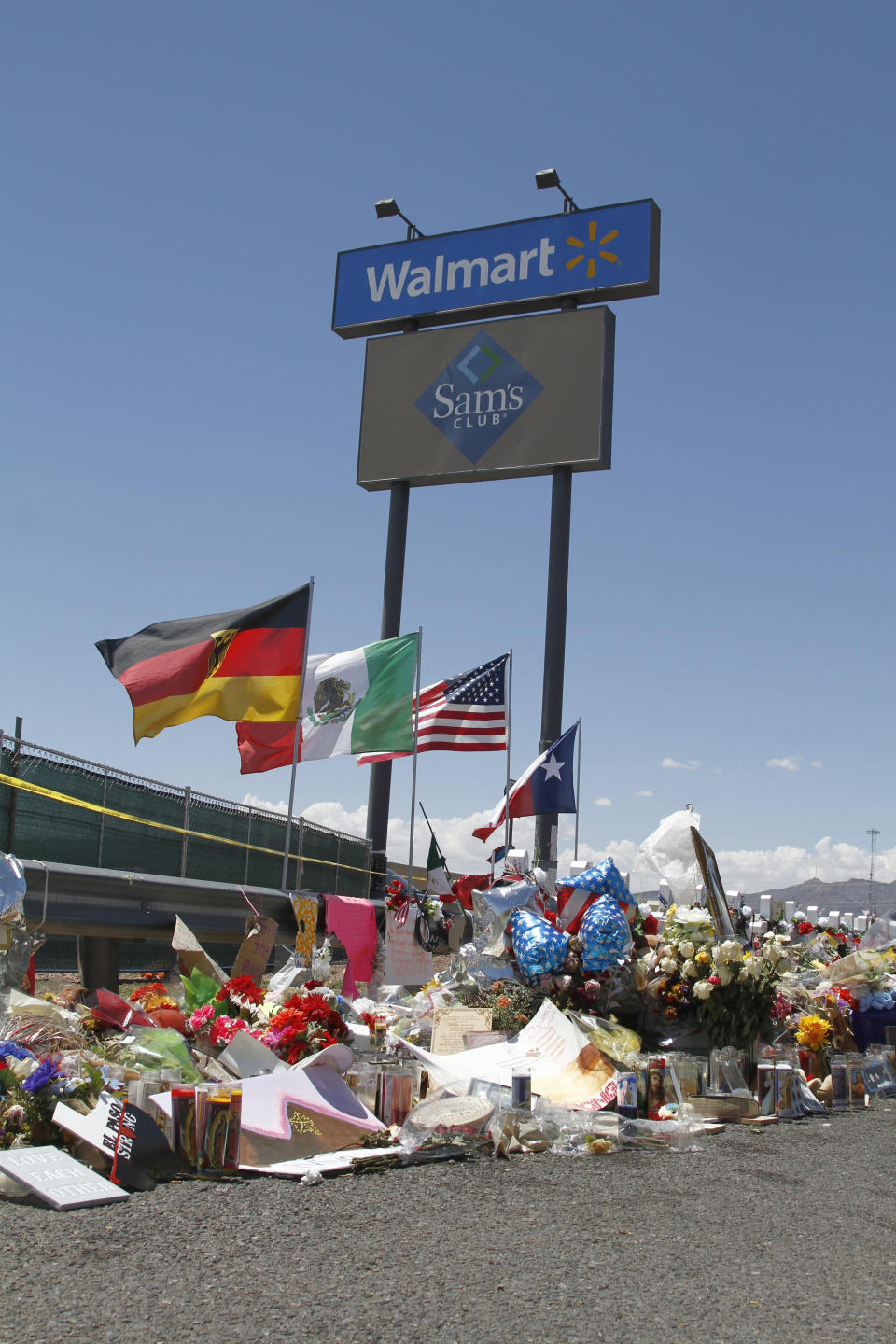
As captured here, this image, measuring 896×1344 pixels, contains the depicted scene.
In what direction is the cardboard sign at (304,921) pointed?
toward the camera

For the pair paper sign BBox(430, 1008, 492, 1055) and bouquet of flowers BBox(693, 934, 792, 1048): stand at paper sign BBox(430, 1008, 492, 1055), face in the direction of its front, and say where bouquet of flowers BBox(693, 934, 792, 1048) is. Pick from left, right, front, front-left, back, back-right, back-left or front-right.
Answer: left

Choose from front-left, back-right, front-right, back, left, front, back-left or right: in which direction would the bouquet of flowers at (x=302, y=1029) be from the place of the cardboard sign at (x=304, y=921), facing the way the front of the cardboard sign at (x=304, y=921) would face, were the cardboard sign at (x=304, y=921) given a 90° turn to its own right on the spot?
left

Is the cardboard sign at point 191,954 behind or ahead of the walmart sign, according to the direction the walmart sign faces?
ahead

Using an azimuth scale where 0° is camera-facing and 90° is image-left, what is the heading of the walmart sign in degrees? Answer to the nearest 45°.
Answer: approximately 45°

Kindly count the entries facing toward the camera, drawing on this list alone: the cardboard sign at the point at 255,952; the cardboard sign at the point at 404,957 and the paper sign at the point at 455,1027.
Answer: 3

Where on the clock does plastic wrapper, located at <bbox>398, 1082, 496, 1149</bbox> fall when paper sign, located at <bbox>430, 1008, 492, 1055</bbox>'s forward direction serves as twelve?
The plastic wrapper is roughly at 12 o'clock from the paper sign.

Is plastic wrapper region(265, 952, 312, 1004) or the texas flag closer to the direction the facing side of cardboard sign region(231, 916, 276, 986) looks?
the plastic wrapper

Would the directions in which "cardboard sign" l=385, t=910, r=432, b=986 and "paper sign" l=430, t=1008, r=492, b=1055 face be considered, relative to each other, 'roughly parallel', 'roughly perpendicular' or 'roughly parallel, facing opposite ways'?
roughly parallel

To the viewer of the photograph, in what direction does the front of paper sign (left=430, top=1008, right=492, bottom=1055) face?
facing the viewer

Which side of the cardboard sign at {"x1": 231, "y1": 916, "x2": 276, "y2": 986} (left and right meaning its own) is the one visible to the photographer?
front

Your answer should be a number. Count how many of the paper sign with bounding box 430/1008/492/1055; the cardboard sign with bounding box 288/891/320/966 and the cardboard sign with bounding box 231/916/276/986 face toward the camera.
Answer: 3

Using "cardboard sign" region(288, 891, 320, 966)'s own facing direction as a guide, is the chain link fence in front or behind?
behind

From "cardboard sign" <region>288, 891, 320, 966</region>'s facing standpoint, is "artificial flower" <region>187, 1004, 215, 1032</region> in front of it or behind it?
in front
